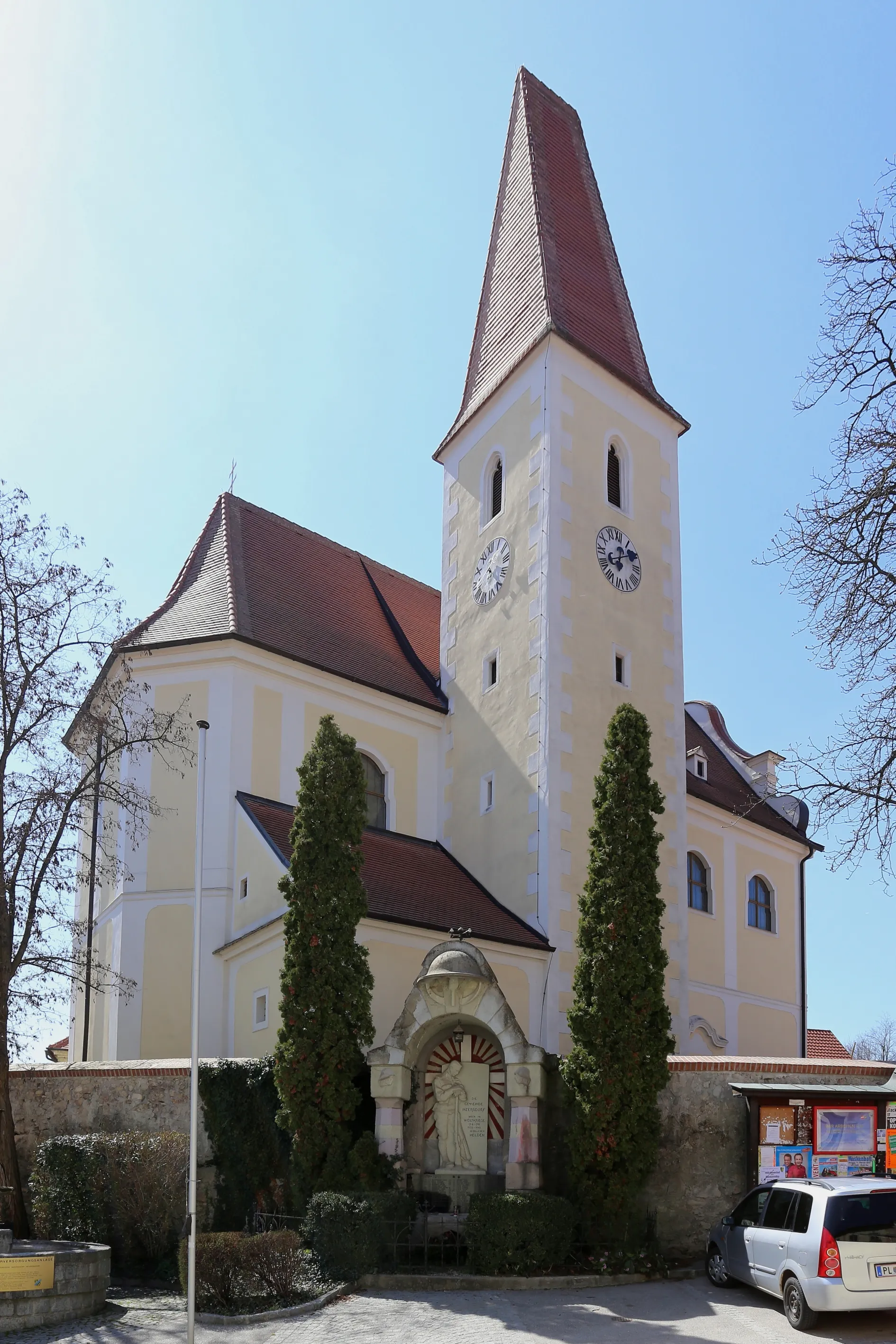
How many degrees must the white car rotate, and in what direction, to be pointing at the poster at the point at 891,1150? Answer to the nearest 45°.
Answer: approximately 45° to its right

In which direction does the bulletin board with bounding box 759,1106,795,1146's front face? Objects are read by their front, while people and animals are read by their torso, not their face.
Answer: toward the camera

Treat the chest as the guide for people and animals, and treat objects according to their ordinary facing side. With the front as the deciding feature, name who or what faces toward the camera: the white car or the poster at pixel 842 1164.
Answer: the poster

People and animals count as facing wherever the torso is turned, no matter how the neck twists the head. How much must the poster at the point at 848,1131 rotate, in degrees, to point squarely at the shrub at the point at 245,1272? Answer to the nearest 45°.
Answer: approximately 45° to its right

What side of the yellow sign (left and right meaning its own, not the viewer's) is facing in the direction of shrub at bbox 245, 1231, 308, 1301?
left

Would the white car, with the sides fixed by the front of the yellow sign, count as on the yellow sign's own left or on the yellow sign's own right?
on the yellow sign's own left

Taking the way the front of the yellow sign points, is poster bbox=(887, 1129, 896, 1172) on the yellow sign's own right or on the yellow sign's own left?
on the yellow sign's own left

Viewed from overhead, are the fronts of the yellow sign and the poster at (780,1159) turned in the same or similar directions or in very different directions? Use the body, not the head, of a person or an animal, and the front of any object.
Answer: same or similar directions

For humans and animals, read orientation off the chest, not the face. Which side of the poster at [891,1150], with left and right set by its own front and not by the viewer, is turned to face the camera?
front

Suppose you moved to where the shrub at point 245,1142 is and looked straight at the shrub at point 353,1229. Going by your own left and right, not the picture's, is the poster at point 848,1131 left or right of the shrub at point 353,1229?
left

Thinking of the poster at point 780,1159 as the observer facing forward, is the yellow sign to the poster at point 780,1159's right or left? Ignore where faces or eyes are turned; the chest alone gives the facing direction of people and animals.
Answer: on its right
